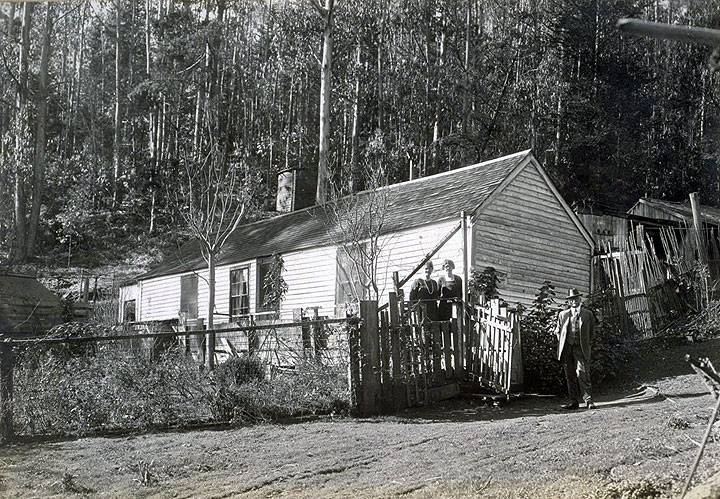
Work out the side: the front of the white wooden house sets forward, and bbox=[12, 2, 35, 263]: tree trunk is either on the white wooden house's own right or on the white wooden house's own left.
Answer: on the white wooden house's own right

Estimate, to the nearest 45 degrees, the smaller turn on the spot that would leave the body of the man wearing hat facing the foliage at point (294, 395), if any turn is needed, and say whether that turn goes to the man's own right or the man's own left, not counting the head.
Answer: approximately 45° to the man's own right

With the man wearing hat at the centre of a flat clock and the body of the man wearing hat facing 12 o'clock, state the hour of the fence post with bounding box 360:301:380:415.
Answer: The fence post is roughly at 2 o'clock from the man wearing hat.

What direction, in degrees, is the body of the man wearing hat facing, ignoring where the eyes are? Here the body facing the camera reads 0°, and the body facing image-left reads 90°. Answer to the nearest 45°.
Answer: approximately 0°

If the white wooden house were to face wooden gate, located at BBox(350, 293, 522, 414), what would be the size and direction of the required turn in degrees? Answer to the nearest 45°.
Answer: approximately 45° to its left

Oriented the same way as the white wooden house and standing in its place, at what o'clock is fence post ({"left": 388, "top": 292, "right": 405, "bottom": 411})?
The fence post is roughly at 11 o'clock from the white wooden house.

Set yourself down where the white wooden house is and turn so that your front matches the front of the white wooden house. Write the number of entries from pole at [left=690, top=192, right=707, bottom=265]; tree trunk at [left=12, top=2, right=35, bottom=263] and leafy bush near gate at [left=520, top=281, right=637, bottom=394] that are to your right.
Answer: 1

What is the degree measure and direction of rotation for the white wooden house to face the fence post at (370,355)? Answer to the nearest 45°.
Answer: approximately 45° to its left

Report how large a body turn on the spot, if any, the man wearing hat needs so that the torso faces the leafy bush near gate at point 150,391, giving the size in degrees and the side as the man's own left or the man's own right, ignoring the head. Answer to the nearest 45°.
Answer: approximately 45° to the man's own right

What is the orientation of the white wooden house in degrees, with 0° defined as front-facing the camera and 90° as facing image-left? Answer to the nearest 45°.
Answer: approximately 45°

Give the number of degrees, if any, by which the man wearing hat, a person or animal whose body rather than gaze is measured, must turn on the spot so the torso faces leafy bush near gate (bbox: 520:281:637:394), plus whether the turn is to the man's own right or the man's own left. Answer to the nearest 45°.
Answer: approximately 180°
